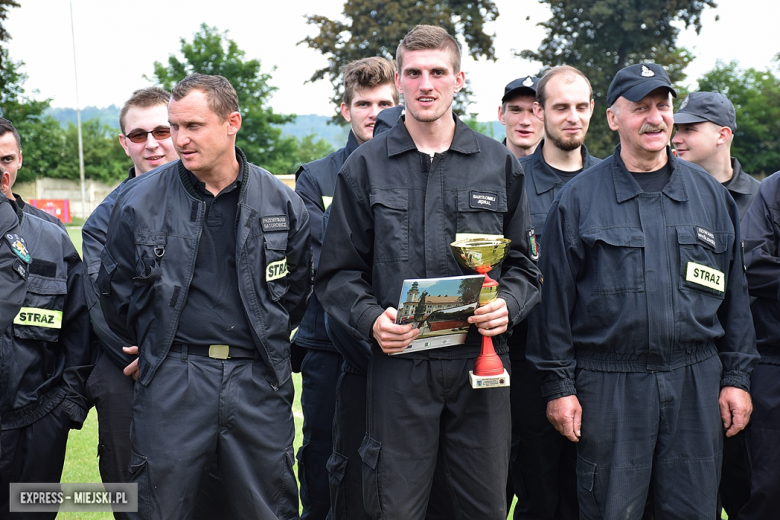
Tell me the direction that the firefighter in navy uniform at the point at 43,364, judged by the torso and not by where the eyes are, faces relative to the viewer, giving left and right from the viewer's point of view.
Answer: facing the viewer

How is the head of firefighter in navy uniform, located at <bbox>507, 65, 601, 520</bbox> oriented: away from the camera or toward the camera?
toward the camera

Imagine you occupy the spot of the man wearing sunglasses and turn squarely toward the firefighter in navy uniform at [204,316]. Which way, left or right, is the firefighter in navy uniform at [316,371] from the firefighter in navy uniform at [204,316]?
left

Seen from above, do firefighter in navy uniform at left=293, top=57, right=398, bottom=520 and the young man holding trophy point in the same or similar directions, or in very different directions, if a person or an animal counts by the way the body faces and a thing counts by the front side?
same or similar directions

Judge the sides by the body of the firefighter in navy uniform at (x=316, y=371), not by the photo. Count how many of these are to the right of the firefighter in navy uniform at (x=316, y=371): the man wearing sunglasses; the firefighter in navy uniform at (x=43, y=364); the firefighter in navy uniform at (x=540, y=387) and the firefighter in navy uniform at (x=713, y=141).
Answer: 2

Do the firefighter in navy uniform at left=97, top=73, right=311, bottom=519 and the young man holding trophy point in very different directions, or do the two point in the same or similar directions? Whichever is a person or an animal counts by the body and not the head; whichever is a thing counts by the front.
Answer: same or similar directions

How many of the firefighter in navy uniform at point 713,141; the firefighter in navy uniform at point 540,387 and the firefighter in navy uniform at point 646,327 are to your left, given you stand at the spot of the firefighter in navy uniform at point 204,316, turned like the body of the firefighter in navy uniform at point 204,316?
3

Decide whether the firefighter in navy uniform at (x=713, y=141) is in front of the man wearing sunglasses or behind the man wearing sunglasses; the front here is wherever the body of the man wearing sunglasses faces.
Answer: in front

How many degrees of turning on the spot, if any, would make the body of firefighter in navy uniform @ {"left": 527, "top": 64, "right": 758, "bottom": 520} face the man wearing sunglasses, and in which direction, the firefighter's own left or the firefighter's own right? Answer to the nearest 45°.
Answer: approximately 90° to the firefighter's own right

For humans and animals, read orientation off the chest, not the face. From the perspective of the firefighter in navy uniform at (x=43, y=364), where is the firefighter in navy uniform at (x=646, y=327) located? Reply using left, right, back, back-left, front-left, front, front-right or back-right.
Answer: front-left

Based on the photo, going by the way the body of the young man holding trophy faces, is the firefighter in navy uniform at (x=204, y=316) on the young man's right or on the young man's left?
on the young man's right

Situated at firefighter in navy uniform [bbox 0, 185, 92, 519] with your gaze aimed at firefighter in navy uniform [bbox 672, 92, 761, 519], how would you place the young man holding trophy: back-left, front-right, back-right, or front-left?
front-right

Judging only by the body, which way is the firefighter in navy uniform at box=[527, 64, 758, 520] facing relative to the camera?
toward the camera

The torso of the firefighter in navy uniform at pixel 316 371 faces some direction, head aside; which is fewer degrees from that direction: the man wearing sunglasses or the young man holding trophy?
the young man holding trophy

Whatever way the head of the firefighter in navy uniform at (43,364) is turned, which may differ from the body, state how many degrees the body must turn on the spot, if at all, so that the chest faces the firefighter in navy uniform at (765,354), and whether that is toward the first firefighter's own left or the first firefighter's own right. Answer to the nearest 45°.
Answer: approximately 45° to the first firefighter's own left

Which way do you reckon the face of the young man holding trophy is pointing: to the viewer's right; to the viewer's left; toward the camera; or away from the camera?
toward the camera

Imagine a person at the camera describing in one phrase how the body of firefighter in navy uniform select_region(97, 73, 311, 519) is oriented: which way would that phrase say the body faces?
toward the camera

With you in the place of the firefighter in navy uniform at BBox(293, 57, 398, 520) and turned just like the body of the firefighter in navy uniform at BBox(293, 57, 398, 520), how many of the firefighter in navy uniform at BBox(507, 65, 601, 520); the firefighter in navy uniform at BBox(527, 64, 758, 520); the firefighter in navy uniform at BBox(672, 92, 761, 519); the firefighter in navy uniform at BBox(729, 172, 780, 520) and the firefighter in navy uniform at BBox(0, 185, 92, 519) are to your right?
1
